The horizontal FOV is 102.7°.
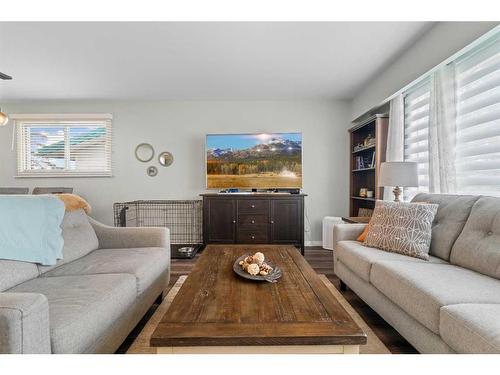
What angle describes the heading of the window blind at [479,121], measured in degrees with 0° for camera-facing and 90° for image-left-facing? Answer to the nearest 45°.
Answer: approximately 45°

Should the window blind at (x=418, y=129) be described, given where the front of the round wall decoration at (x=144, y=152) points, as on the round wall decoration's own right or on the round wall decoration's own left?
on the round wall decoration's own left

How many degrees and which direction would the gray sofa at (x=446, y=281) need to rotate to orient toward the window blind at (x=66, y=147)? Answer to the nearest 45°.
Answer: approximately 45° to its right

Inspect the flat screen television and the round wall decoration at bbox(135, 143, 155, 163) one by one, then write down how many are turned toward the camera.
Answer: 2

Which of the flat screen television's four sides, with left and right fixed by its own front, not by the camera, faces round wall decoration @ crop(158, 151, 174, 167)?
right

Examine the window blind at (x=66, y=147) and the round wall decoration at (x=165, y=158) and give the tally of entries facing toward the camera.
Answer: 2

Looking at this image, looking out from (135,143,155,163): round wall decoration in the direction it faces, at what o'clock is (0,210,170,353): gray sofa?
The gray sofa is roughly at 12 o'clock from the round wall decoration.

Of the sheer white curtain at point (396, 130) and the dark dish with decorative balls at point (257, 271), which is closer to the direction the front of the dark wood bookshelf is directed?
the dark dish with decorative balls
